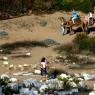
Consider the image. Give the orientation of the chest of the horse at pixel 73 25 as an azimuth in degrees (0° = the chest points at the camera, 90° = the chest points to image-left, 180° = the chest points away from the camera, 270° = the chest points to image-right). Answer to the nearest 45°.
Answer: approximately 90°

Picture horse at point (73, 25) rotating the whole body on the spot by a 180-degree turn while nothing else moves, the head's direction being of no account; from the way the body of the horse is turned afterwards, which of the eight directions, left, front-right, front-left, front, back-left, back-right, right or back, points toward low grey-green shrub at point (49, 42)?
back-right

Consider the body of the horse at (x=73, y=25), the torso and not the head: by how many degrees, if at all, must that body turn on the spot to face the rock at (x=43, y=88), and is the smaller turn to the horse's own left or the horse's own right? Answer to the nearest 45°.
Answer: approximately 90° to the horse's own left
